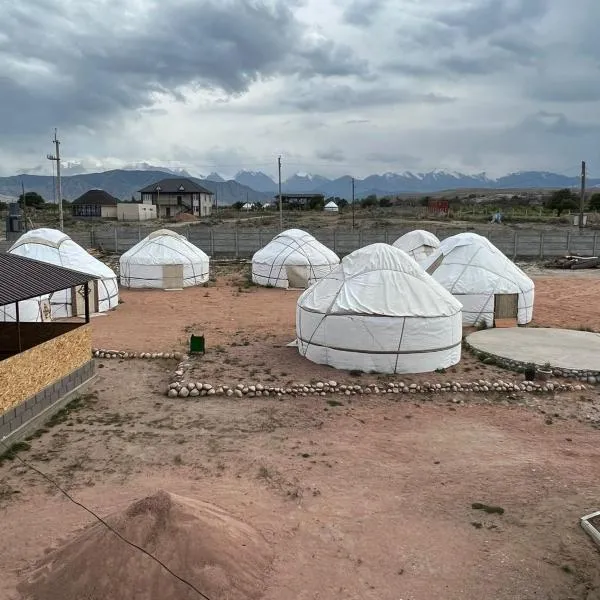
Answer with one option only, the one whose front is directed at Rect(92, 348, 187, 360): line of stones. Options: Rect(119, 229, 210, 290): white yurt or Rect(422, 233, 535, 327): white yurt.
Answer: Rect(119, 229, 210, 290): white yurt

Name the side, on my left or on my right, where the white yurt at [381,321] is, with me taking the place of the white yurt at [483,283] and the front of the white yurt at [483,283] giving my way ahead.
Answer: on my right

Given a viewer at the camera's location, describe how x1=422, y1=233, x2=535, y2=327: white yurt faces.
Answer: facing the viewer and to the right of the viewer

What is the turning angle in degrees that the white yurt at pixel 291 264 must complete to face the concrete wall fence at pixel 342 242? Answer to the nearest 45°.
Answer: approximately 180°

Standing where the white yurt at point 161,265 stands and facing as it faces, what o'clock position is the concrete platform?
The concrete platform is roughly at 11 o'clock from the white yurt.

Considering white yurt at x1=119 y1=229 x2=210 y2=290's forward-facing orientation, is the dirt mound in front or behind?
in front

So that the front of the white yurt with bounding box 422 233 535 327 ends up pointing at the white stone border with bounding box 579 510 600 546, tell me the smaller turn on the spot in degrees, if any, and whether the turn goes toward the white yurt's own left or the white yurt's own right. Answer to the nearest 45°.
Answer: approximately 45° to the white yurt's own right

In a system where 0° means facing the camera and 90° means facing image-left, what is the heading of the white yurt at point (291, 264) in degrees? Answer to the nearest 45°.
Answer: approximately 0°

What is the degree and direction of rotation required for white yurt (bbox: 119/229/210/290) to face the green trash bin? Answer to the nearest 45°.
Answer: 0° — it already faces it

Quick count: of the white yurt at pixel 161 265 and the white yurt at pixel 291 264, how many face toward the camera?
2

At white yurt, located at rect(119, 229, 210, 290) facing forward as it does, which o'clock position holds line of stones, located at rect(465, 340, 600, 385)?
The line of stones is roughly at 11 o'clock from the white yurt.

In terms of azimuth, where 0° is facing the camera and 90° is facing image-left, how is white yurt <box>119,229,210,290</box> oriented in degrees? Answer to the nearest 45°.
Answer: approximately 0°
